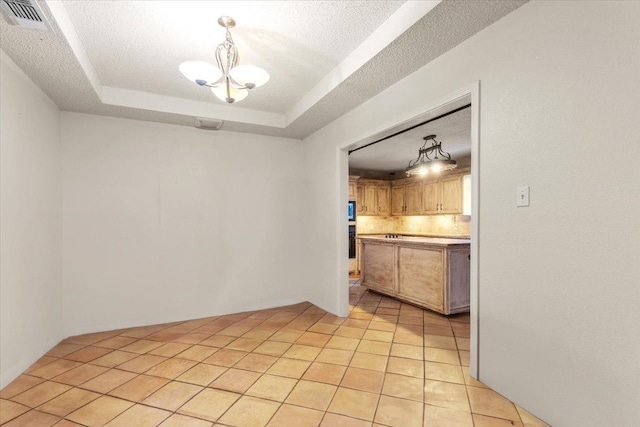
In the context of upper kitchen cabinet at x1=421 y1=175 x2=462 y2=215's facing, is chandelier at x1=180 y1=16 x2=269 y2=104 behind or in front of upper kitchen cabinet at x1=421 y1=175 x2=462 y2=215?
in front

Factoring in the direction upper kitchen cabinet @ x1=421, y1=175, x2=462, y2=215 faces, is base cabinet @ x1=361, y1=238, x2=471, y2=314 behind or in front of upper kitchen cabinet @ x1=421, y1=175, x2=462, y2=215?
in front

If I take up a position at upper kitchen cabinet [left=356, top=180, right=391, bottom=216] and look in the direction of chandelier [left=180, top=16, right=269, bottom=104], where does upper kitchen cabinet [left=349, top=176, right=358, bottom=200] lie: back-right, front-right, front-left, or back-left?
front-right

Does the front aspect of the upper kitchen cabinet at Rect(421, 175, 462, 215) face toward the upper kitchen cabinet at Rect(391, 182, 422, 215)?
no

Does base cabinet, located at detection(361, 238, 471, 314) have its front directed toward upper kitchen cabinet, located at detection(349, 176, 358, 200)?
no

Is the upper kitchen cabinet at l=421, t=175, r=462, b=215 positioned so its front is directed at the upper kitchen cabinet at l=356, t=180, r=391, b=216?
no

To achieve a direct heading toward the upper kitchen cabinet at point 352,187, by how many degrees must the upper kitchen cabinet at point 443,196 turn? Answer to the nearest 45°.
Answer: approximately 45° to its right
